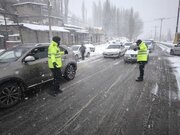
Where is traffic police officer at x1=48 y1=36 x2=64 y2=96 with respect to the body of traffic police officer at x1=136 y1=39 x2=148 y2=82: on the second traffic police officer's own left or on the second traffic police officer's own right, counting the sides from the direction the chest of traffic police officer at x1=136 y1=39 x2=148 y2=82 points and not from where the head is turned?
on the second traffic police officer's own left

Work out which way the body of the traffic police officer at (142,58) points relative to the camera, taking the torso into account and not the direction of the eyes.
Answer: to the viewer's left

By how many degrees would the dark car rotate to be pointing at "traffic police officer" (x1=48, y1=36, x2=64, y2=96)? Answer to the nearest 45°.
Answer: approximately 135° to its left

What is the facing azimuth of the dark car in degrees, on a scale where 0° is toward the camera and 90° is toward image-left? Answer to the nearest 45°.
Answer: approximately 45°
